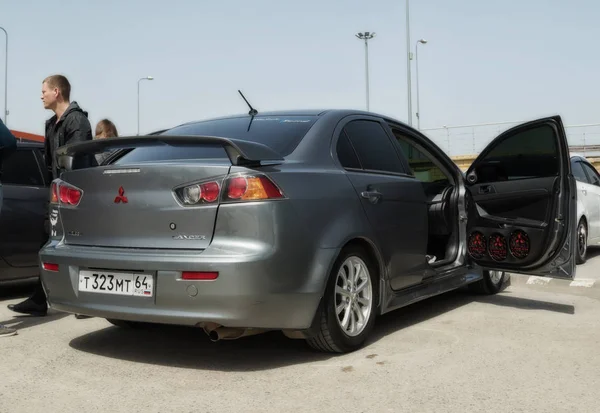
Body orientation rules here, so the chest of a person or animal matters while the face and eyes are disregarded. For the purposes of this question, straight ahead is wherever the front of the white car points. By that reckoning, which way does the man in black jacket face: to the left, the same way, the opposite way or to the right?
the opposite way

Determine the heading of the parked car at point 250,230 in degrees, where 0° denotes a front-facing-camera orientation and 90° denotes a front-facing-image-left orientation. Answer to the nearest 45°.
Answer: approximately 225°

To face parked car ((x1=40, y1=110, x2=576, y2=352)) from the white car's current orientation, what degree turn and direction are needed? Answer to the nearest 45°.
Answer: approximately 135° to its right

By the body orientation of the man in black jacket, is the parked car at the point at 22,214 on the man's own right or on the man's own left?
on the man's own right

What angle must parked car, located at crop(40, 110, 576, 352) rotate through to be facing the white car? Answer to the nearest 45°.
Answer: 0° — it already faces it

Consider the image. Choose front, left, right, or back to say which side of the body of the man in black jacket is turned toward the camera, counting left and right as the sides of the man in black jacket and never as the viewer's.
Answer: left

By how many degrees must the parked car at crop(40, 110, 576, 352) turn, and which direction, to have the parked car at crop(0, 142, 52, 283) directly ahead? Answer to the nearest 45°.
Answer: approximately 90° to its left

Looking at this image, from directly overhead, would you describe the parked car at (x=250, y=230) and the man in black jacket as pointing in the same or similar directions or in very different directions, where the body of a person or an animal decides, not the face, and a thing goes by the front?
very different directions

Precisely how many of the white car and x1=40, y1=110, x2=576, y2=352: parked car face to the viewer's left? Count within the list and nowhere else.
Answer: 0
